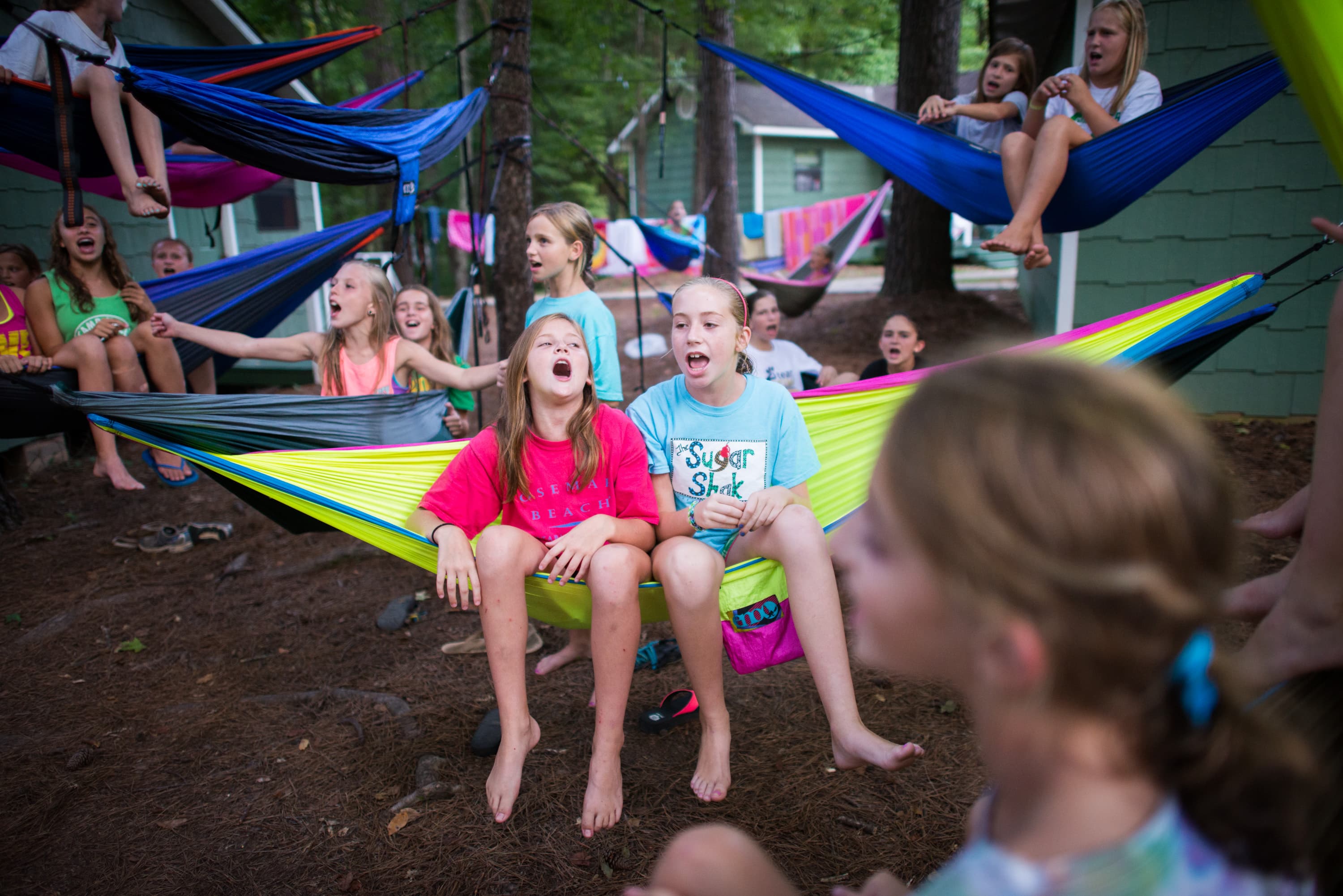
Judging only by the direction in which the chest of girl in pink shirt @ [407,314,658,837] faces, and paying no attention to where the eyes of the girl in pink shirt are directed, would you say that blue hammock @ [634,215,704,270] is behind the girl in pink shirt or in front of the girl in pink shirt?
behind

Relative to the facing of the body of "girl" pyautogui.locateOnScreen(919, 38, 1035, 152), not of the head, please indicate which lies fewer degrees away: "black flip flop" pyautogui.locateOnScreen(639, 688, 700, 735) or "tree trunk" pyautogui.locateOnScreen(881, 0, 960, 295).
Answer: the black flip flop

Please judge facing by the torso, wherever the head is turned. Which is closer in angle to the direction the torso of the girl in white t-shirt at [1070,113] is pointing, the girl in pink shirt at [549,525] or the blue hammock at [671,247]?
the girl in pink shirt

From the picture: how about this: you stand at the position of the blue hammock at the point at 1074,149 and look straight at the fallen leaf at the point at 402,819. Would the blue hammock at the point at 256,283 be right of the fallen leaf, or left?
right

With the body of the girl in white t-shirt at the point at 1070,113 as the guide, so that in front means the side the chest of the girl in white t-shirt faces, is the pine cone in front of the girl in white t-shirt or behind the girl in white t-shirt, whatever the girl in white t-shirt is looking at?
in front

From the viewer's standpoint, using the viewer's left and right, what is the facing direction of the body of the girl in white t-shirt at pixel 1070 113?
facing the viewer and to the left of the viewer

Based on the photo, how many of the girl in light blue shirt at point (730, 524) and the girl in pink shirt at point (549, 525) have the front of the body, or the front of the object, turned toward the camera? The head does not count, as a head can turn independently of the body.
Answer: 2

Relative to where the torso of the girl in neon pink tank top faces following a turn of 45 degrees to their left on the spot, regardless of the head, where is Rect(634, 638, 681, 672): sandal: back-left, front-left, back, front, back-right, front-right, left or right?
front-left

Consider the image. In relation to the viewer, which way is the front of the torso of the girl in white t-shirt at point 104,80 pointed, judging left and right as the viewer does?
facing the viewer and to the right of the viewer

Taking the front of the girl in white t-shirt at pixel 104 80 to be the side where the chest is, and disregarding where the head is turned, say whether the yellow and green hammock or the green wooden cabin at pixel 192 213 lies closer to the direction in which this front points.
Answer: the yellow and green hammock

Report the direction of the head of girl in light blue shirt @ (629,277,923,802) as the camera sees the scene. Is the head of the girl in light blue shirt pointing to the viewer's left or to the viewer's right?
to the viewer's left

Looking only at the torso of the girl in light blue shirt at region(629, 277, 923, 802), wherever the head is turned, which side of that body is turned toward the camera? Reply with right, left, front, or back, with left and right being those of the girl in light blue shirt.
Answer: front
